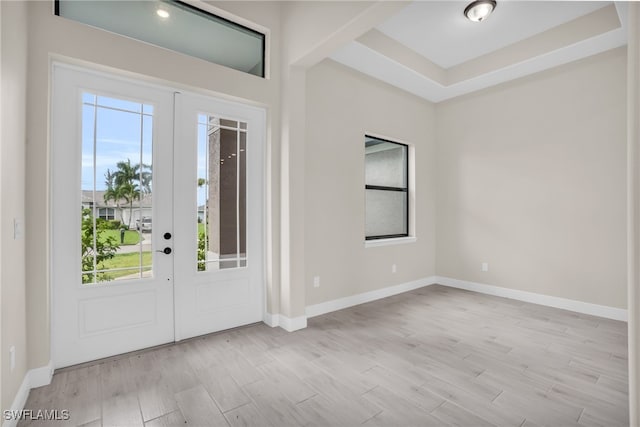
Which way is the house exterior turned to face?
toward the camera

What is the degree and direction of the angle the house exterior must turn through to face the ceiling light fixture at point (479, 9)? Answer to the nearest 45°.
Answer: approximately 45° to its left
